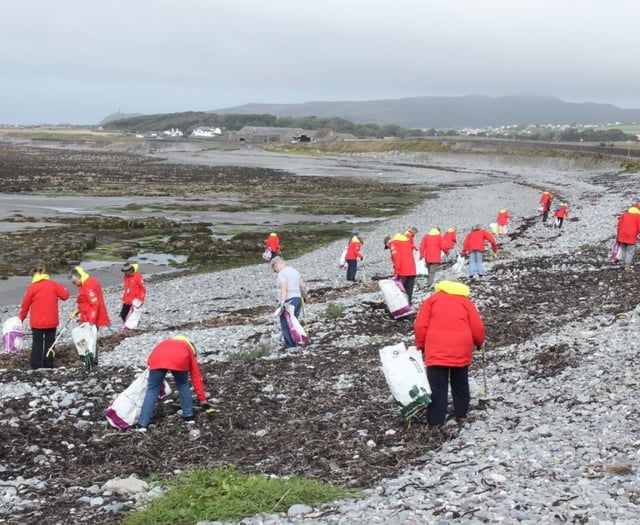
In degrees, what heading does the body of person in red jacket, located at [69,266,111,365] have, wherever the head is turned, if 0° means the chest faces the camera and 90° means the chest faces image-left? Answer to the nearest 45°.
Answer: approximately 90°

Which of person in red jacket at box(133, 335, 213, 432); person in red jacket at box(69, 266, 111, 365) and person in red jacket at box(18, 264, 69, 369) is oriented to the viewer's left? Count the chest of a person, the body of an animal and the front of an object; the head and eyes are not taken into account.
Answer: person in red jacket at box(69, 266, 111, 365)

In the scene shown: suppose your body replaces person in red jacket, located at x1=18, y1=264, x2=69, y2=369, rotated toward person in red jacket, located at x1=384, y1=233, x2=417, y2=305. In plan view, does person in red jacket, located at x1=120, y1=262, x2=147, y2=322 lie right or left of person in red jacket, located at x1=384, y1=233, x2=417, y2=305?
left

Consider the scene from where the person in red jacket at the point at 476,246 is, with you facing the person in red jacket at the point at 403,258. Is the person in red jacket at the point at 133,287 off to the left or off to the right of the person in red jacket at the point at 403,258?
right

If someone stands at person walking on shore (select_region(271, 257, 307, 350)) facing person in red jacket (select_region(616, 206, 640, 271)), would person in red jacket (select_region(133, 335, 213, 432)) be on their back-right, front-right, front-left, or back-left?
back-right

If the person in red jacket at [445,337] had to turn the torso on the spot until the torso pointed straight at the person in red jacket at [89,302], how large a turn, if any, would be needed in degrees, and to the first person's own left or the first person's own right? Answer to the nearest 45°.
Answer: approximately 45° to the first person's own left

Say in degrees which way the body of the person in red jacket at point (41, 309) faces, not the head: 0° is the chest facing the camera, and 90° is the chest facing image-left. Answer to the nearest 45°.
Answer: approximately 180°

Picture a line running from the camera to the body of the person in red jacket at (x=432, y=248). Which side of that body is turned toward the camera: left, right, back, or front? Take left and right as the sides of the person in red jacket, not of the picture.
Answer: back

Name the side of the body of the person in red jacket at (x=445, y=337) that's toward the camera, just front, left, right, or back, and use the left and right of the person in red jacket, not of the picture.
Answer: back

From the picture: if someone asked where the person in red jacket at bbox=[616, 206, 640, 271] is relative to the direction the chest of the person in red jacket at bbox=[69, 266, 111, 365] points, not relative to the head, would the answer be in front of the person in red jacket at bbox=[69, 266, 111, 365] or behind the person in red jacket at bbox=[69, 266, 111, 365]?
behind
